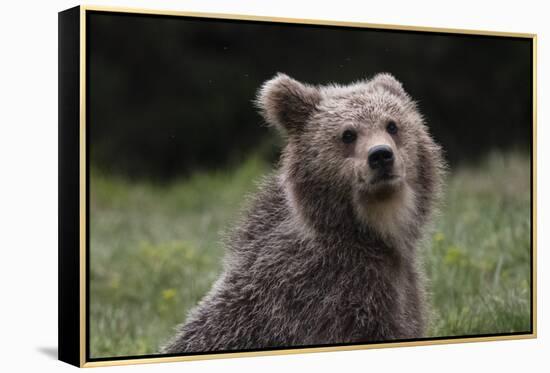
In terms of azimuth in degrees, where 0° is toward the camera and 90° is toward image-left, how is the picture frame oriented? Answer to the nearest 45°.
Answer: approximately 315°
